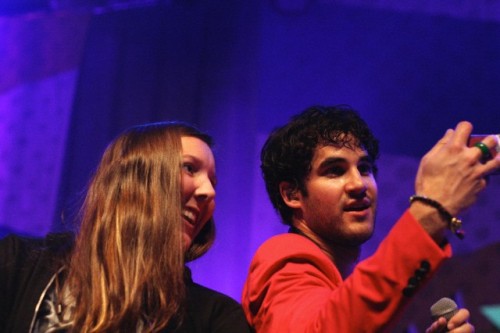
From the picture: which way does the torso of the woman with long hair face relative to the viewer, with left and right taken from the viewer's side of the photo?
facing the viewer and to the right of the viewer

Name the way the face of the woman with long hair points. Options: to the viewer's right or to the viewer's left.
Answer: to the viewer's right
